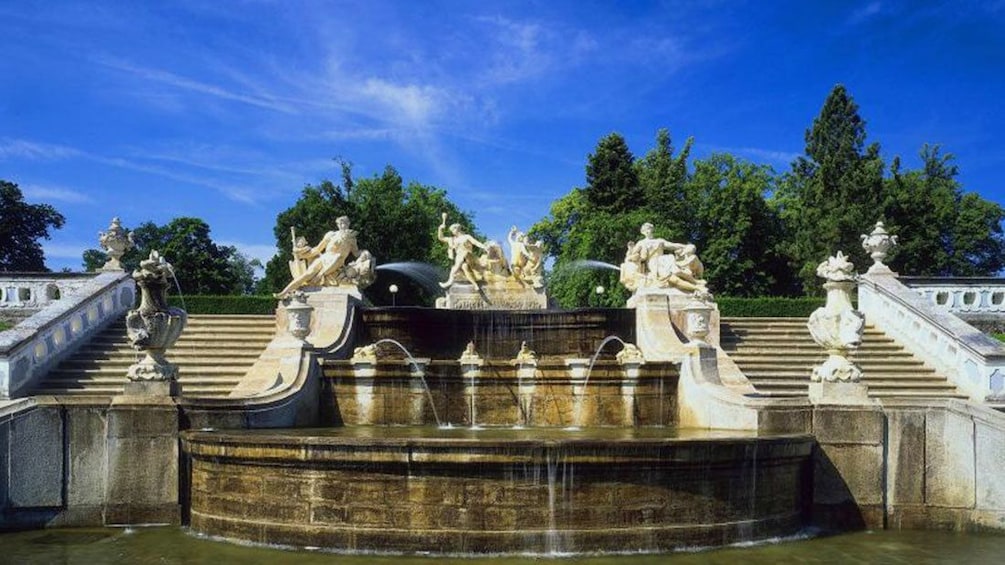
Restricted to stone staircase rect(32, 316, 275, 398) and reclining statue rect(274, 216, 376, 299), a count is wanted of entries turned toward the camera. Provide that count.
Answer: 2

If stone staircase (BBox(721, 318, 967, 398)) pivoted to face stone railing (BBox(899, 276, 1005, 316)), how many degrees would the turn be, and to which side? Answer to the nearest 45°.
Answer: approximately 135° to its left

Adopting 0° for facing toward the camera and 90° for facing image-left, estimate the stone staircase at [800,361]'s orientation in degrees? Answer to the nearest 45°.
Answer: approximately 0°

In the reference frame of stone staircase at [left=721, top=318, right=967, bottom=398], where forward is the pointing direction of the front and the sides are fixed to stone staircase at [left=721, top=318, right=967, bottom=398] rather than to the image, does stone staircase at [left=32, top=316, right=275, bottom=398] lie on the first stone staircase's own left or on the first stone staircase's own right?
on the first stone staircase's own right

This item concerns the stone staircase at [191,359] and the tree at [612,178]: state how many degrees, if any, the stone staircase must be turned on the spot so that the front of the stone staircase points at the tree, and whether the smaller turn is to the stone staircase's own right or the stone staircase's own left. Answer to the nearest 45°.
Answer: approximately 135° to the stone staircase's own left

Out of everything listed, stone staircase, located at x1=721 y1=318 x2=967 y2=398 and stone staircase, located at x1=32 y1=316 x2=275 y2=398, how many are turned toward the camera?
2

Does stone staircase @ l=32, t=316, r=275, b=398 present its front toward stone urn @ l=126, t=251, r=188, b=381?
yes

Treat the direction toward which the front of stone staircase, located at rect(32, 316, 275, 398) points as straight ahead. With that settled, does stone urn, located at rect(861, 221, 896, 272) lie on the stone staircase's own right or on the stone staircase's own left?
on the stone staircase's own left

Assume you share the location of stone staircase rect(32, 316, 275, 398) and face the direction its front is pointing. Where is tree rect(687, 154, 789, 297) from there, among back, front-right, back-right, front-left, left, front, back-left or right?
back-left

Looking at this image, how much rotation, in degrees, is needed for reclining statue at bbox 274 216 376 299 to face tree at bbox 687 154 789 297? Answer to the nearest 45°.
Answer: approximately 135° to its left
